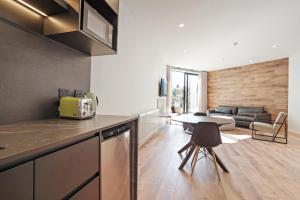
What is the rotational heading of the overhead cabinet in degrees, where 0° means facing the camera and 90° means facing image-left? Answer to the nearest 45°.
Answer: approximately 315°

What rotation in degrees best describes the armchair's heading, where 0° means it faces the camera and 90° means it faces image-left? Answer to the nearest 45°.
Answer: approximately 90°

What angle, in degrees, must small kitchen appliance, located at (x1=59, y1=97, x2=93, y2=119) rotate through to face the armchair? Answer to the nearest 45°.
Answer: approximately 45° to its left

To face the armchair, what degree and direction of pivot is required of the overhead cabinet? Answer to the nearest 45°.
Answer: approximately 45° to its left

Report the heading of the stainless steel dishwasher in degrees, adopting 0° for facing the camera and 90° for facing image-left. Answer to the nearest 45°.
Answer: approximately 315°
